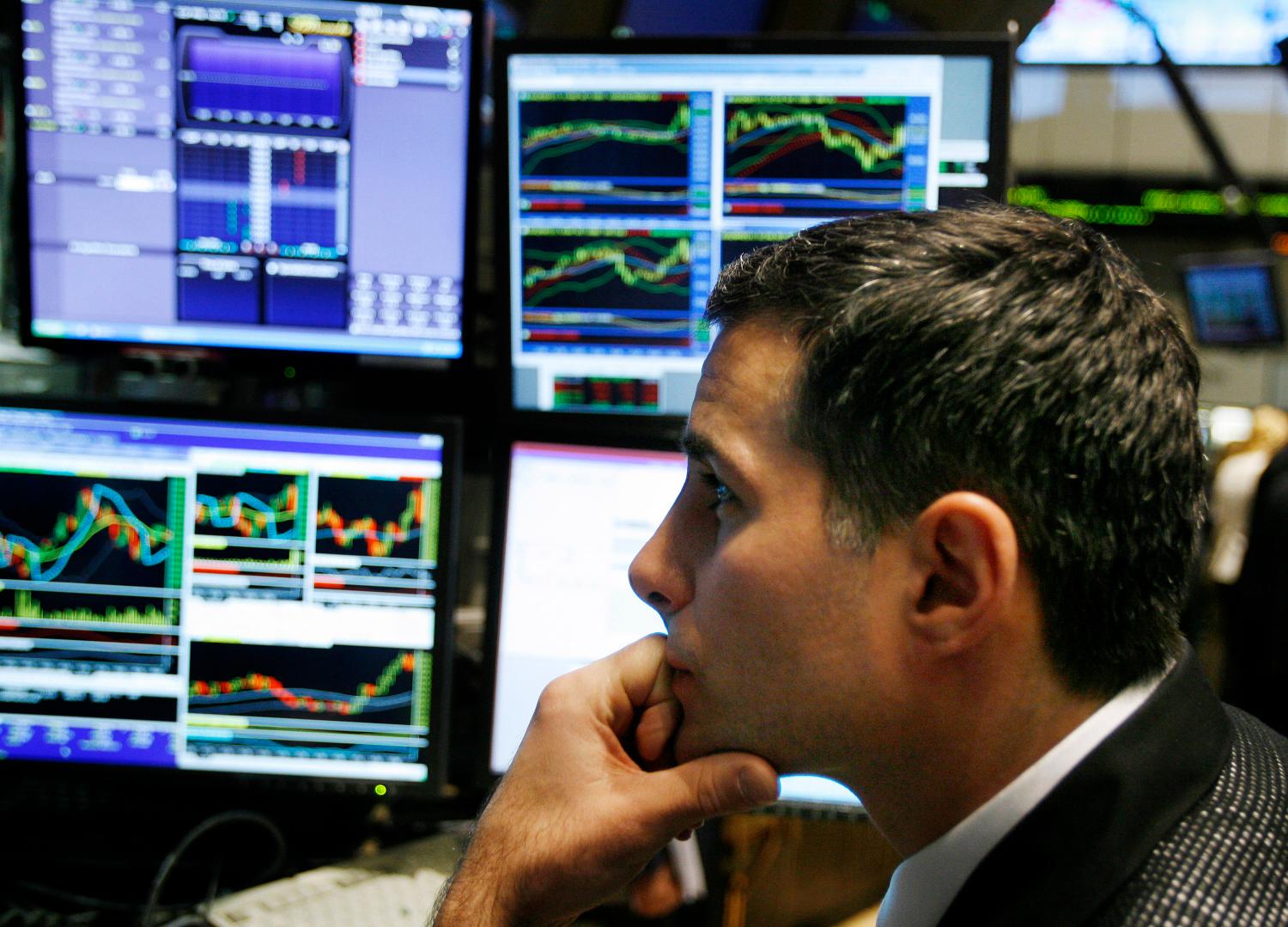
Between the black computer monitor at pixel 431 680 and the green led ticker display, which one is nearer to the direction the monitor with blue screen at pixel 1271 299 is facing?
the black computer monitor

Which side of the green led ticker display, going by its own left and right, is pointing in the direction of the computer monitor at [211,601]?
front

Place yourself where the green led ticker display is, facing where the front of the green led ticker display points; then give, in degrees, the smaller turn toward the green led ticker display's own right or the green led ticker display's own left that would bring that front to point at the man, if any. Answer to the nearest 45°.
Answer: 0° — it already faces them

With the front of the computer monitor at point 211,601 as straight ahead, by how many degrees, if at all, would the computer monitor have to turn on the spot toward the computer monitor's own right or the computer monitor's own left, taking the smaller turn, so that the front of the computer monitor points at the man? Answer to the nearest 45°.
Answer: approximately 45° to the computer monitor's own left

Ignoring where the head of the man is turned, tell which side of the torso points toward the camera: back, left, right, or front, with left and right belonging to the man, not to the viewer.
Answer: left

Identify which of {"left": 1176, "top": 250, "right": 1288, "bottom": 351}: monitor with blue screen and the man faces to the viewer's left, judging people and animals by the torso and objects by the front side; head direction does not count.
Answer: the man

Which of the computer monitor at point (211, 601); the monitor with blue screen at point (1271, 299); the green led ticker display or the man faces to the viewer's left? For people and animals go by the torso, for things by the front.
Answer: the man

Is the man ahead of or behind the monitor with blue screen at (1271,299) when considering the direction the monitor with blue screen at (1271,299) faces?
ahead

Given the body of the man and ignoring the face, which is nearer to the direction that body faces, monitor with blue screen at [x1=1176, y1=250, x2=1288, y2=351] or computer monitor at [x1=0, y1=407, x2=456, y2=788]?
the computer monitor

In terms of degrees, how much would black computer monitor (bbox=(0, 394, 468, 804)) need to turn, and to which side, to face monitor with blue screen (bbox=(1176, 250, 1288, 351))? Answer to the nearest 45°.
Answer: approximately 135° to its left
